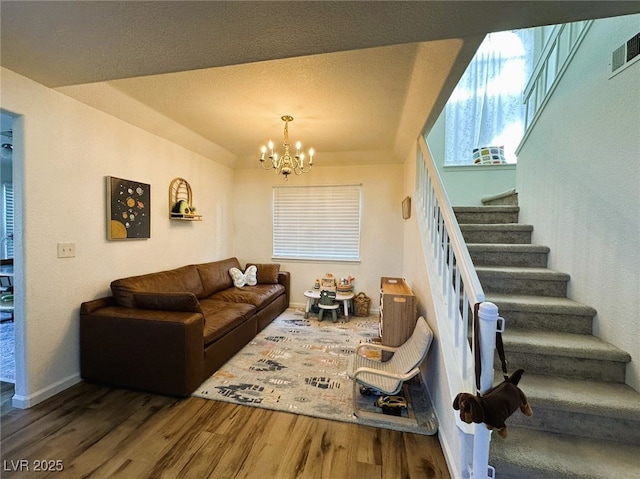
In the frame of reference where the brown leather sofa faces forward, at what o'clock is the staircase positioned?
The staircase is roughly at 12 o'clock from the brown leather sofa.

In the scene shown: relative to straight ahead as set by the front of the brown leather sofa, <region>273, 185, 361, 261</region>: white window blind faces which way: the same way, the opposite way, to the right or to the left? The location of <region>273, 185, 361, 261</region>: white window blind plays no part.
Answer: to the right

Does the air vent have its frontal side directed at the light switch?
yes

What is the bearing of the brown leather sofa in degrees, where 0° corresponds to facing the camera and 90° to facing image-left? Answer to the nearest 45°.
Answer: approximately 315°

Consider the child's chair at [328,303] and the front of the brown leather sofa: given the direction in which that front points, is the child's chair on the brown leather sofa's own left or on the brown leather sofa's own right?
on the brown leather sofa's own left

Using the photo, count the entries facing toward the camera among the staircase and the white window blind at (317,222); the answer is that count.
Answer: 2

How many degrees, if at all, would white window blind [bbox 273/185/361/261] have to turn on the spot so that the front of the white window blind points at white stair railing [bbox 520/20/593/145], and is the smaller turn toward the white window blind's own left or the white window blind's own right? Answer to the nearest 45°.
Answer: approximately 45° to the white window blind's own left

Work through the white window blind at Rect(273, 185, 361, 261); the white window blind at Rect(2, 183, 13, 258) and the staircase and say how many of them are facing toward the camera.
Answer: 3

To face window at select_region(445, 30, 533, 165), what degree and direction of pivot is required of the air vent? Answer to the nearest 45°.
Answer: approximately 90° to its right

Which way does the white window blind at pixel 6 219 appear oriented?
toward the camera

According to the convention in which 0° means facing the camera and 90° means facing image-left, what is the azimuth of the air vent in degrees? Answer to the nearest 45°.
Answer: approximately 45°

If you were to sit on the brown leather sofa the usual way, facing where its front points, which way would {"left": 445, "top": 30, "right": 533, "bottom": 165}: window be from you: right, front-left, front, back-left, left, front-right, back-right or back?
front-left

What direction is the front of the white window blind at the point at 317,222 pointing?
toward the camera

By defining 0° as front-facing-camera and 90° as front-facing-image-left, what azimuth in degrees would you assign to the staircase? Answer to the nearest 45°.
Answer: approximately 0°
